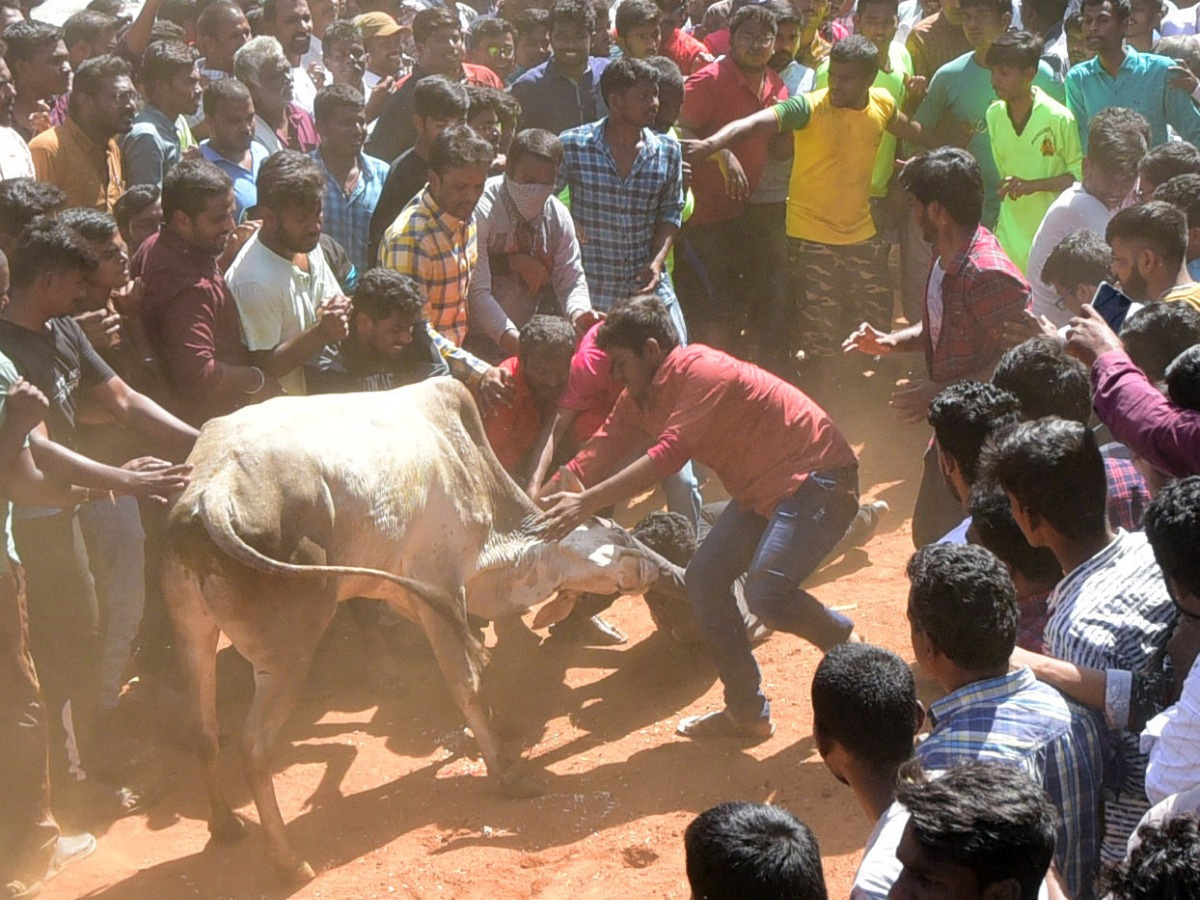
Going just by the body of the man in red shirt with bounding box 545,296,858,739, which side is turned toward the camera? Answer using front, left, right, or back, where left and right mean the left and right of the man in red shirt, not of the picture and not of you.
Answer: left

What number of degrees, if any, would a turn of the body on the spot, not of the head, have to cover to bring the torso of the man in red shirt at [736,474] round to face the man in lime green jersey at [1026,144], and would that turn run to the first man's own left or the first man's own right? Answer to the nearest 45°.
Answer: approximately 135° to the first man's own right

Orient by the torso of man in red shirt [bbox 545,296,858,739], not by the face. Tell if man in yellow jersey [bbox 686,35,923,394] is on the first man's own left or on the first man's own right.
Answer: on the first man's own right

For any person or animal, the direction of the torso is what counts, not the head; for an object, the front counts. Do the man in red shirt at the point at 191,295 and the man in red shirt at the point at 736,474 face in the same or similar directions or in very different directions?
very different directions

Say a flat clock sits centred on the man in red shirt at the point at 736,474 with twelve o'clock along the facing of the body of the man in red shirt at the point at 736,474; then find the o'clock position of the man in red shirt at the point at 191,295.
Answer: the man in red shirt at the point at 191,295 is roughly at 12 o'clock from the man in red shirt at the point at 736,474.

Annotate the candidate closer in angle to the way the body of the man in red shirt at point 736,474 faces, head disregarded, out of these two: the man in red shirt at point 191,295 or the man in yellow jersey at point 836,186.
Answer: the man in red shirt

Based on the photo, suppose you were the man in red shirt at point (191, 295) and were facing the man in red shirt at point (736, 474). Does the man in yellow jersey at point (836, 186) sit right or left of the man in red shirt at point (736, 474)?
left

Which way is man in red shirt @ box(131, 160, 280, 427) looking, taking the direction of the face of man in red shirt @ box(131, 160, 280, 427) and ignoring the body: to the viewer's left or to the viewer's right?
to the viewer's right
